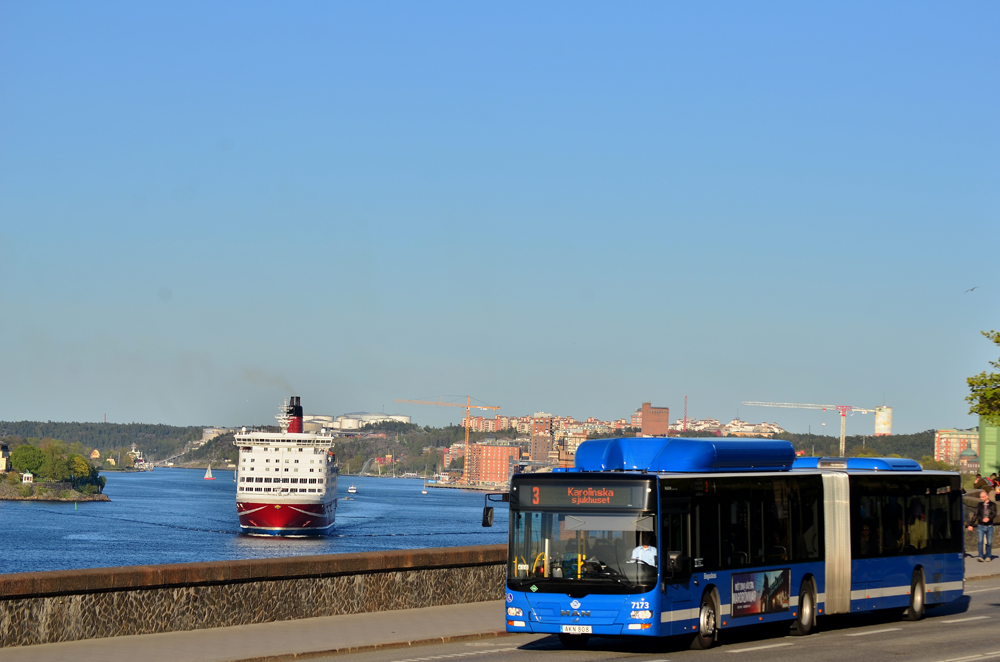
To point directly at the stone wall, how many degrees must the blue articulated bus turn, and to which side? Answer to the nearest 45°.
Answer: approximately 45° to its right

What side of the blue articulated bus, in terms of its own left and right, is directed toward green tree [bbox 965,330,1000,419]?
back

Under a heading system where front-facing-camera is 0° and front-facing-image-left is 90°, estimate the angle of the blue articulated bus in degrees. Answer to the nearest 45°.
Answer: approximately 45°

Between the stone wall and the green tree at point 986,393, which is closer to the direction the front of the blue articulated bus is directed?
the stone wall

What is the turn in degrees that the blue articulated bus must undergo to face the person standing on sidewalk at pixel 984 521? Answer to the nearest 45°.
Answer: approximately 180°

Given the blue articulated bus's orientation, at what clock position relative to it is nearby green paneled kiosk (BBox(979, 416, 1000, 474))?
The nearby green paneled kiosk is roughly at 5 o'clock from the blue articulated bus.

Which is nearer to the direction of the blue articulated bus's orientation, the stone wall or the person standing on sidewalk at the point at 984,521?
the stone wall
